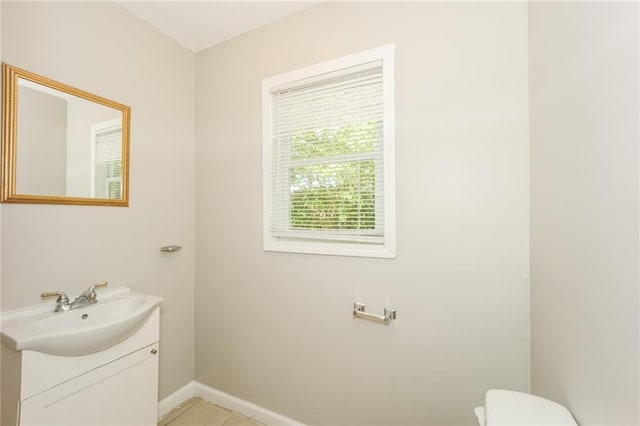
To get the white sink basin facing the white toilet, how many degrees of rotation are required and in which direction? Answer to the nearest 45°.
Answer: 0° — it already faces it

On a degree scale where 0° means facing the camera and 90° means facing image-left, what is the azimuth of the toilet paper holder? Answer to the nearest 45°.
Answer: approximately 45°

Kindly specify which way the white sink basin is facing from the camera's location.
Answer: facing the viewer and to the right of the viewer

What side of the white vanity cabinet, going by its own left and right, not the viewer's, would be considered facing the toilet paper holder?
front

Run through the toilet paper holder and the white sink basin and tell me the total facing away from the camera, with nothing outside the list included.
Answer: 0

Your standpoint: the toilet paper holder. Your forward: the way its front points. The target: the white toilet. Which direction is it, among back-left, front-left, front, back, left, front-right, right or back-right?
left

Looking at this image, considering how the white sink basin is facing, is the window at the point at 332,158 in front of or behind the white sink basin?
in front

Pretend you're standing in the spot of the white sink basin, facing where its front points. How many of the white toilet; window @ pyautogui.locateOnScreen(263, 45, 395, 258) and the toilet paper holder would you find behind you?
0

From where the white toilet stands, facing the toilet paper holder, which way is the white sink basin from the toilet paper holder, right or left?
left

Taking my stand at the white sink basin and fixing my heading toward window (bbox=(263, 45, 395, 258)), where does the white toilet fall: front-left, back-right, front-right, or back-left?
front-right
